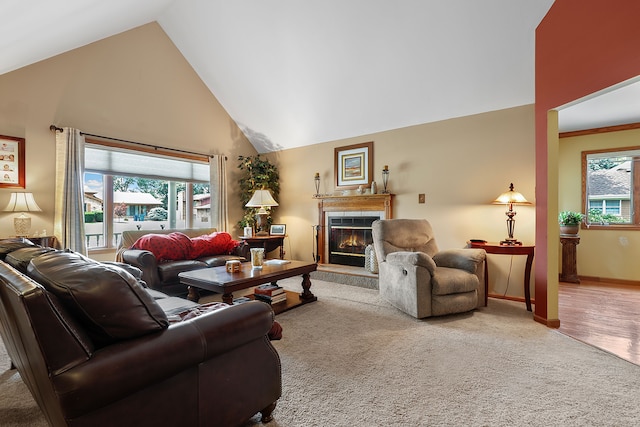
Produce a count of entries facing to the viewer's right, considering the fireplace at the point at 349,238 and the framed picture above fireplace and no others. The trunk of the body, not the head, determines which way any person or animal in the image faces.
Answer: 0

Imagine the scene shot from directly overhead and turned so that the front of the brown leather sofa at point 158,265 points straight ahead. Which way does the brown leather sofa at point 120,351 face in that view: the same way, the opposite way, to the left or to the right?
to the left

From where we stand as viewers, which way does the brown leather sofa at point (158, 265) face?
facing the viewer and to the right of the viewer

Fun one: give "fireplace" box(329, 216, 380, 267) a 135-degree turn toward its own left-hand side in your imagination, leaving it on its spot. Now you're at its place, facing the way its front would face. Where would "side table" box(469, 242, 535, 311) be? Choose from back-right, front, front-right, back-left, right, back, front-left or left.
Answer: front-right

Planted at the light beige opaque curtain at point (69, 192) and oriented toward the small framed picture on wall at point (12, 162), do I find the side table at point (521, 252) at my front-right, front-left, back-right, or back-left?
back-left

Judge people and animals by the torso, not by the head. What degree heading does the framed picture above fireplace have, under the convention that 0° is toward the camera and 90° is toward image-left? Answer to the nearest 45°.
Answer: approximately 45°

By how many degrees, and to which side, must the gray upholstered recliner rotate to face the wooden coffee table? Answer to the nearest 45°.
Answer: approximately 90° to its right

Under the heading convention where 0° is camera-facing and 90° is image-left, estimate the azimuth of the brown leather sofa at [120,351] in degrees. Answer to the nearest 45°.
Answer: approximately 225°

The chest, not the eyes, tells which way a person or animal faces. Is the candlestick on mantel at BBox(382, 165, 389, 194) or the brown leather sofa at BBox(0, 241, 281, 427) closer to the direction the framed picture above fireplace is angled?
the brown leather sofa
